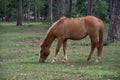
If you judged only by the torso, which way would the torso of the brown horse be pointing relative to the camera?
to the viewer's left

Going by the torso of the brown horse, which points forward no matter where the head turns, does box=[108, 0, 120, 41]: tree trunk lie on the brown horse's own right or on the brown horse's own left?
on the brown horse's own right
